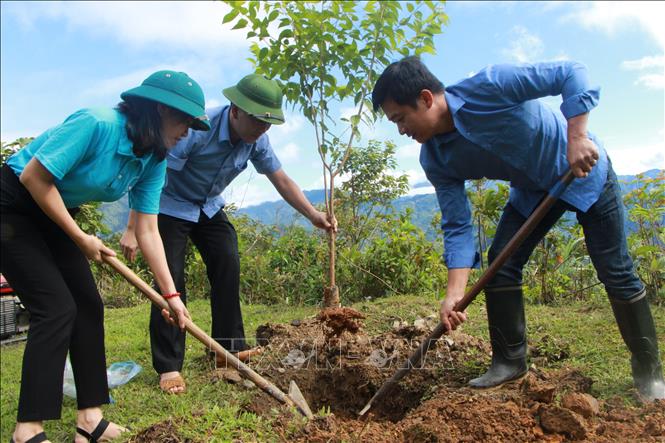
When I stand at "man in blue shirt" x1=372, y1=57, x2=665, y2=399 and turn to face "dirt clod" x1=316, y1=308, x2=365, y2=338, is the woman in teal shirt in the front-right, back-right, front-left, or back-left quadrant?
front-left

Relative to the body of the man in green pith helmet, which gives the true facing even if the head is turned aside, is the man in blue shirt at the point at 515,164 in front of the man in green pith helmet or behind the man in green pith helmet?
in front

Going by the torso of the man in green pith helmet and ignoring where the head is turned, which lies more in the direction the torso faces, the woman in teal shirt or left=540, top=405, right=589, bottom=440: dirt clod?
the dirt clod

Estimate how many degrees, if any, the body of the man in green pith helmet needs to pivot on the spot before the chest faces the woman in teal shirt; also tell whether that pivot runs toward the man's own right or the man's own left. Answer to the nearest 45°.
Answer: approximately 90° to the man's own right

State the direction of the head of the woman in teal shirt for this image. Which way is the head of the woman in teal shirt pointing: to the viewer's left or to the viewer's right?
to the viewer's right

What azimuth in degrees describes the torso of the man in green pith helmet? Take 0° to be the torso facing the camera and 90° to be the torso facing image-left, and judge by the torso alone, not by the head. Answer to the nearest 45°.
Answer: approximately 315°

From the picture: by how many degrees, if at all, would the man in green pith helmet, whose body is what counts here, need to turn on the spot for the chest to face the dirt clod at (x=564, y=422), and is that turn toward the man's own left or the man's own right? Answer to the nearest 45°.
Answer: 0° — they already face it

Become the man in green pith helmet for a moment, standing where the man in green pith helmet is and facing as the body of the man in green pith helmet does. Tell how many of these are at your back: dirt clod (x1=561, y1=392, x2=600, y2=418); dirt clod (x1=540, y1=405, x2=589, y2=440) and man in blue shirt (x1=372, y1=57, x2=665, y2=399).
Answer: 0

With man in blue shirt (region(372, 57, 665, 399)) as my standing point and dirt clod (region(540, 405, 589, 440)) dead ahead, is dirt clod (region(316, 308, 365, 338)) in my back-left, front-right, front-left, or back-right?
back-right

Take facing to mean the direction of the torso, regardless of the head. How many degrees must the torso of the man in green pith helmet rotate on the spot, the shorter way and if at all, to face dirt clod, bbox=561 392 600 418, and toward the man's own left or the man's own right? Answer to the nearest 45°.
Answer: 0° — they already face it

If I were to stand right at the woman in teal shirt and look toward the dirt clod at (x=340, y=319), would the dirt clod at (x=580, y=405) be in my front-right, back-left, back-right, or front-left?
front-right
